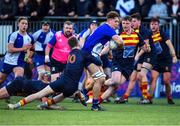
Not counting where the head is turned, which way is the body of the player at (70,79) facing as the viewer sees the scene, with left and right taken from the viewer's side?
facing away from the viewer and to the right of the viewer

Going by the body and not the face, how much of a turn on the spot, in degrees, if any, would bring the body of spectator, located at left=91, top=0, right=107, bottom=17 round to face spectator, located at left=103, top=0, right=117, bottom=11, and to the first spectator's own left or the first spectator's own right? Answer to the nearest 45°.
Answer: approximately 135° to the first spectator's own left

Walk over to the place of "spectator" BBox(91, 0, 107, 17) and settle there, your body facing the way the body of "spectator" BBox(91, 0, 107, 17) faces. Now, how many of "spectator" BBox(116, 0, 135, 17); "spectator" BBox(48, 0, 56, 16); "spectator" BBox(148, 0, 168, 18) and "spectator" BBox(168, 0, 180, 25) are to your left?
3

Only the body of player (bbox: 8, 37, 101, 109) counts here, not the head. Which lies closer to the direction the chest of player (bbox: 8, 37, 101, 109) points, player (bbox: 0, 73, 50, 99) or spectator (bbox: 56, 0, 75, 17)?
the spectator

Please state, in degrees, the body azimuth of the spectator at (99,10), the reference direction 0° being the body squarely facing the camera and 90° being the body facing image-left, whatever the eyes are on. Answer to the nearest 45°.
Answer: approximately 0°

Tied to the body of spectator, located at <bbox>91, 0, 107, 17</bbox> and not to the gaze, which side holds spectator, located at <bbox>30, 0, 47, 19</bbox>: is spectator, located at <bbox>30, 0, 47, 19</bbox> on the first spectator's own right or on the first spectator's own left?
on the first spectator's own right

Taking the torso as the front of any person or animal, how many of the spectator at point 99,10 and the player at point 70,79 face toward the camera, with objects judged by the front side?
1

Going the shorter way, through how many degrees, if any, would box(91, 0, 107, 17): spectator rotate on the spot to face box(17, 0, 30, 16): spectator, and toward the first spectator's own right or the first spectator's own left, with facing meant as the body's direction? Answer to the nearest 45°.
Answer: approximately 90° to the first spectator's own right
